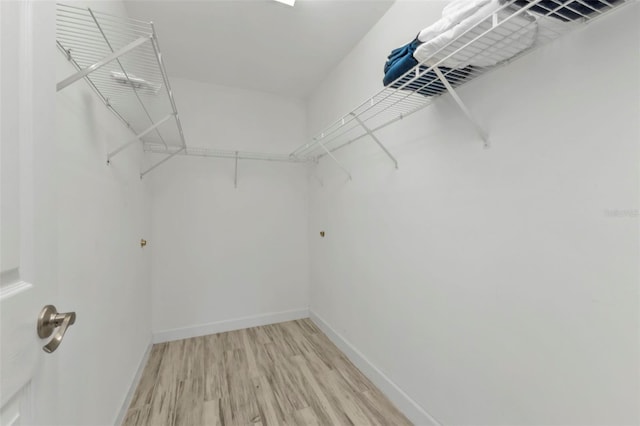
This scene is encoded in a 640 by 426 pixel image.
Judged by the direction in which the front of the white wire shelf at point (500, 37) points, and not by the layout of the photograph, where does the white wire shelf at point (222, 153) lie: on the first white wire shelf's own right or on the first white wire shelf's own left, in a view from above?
on the first white wire shelf's own right

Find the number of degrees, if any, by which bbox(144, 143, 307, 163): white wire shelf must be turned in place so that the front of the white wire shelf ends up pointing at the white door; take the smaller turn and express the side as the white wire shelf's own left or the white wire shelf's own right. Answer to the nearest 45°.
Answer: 0° — it already faces it

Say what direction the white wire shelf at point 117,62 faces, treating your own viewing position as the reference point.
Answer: facing to the right of the viewer

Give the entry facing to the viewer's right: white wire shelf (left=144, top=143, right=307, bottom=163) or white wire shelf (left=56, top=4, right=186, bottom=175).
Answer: white wire shelf (left=56, top=4, right=186, bottom=175)

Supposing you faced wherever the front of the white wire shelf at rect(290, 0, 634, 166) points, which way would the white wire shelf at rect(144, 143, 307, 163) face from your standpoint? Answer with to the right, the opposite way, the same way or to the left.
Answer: to the left

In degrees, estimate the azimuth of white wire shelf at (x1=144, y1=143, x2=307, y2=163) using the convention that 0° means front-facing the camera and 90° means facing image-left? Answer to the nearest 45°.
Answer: approximately 0°

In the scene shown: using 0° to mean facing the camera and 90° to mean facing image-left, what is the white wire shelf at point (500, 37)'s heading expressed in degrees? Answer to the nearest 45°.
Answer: approximately 45°

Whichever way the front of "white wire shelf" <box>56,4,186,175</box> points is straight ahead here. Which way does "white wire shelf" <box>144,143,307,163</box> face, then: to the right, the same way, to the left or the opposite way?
to the right

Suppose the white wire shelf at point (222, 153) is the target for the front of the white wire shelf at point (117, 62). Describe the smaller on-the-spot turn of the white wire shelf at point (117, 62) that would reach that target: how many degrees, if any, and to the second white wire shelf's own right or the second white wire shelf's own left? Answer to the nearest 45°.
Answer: approximately 45° to the second white wire shelf's own left

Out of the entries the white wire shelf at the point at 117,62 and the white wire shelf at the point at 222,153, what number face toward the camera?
1

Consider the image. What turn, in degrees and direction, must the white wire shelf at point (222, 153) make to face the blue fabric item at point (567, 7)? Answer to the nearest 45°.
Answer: approximately 45° to its left
